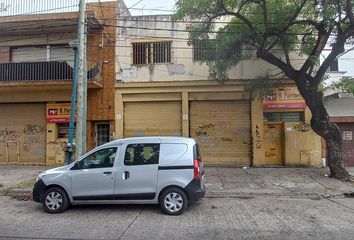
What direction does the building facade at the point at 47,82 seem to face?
toward the camera

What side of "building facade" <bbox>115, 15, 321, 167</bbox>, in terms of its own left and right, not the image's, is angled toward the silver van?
front

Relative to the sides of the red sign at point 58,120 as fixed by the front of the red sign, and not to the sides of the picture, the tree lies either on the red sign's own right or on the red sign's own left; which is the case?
on the red sign's own left

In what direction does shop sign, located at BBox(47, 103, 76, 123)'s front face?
toward the camera

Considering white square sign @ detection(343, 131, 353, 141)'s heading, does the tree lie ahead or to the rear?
ahead

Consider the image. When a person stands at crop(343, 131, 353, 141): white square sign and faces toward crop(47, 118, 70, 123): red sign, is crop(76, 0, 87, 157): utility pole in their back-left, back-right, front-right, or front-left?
front-left

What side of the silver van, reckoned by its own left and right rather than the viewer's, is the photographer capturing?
left

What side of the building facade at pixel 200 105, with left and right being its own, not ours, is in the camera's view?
front

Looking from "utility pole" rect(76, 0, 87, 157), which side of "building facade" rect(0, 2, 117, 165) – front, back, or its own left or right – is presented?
front

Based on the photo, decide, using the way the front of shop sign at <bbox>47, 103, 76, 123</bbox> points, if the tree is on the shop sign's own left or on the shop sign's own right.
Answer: on the shop sign's own left
